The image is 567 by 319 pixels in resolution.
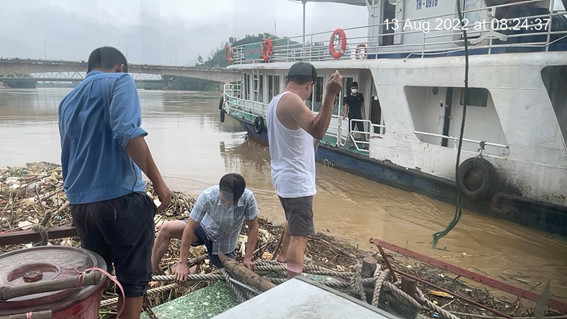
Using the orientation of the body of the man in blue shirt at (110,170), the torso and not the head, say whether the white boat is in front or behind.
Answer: in front

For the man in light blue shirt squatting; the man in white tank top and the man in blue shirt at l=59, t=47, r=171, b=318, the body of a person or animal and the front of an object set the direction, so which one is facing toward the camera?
the man in light blue shirt squatting

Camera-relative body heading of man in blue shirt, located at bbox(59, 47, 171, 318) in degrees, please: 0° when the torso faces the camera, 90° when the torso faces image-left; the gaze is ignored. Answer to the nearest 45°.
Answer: approximately 225°

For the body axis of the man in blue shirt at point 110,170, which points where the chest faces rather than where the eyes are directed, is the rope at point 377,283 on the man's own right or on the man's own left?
on the man's own right

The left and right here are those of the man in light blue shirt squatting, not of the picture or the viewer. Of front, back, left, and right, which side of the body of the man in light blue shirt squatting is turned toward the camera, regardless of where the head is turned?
front

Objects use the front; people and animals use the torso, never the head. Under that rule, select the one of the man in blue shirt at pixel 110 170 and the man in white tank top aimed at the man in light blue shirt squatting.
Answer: the man in blue shirt

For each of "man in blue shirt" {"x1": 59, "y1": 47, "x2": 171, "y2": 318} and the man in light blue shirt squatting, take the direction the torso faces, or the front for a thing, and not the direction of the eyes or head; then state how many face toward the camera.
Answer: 1

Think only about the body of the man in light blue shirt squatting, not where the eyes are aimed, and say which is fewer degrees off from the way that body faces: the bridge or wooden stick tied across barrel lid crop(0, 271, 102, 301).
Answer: the wooden stick tied across barrel lid

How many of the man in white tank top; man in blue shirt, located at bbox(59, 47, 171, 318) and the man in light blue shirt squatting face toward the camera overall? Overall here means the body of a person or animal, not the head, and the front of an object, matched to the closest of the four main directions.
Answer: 1

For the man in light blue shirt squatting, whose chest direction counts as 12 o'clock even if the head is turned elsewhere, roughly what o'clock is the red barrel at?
The red barrel is roughly at 1 o'clock from the man in light blue shirt squatting.

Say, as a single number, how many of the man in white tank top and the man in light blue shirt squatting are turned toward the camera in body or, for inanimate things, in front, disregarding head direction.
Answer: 1

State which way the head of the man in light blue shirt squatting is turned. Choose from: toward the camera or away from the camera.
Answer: toward the camera

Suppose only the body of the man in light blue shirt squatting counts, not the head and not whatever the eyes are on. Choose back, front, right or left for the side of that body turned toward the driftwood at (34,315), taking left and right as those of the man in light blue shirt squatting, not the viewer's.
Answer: front

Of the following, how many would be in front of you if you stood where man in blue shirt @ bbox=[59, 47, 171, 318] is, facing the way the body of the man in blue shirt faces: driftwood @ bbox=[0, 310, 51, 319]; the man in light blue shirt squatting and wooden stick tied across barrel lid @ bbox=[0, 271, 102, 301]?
1

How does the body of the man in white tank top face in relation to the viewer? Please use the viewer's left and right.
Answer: facing away from the viewer and to the right of the viewer

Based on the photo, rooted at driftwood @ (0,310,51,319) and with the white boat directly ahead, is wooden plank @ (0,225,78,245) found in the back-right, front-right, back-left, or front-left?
front-left
